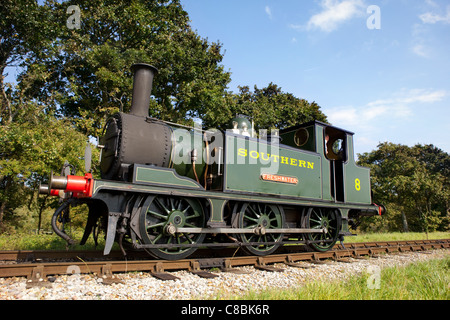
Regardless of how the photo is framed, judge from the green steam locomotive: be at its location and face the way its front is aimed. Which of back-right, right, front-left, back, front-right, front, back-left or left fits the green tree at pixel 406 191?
back

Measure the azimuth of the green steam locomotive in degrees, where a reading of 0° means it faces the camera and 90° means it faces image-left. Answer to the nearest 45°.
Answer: approximately 45°

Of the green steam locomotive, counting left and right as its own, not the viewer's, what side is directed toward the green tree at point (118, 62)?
right
